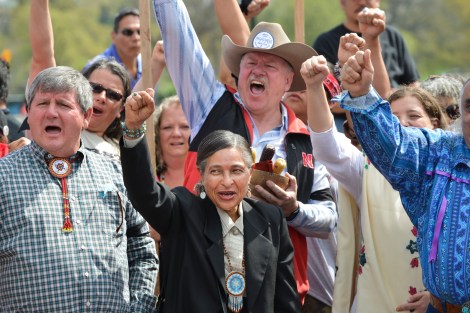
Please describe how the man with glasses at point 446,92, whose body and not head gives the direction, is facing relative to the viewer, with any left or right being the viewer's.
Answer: facing the viewer

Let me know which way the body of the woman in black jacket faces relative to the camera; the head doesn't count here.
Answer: toward the camera

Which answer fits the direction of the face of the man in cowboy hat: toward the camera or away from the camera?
toward the camera

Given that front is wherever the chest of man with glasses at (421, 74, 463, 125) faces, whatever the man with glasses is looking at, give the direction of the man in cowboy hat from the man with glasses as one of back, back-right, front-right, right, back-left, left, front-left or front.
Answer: front-right

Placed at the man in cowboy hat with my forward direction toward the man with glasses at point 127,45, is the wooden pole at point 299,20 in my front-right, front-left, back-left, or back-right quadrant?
front-right
